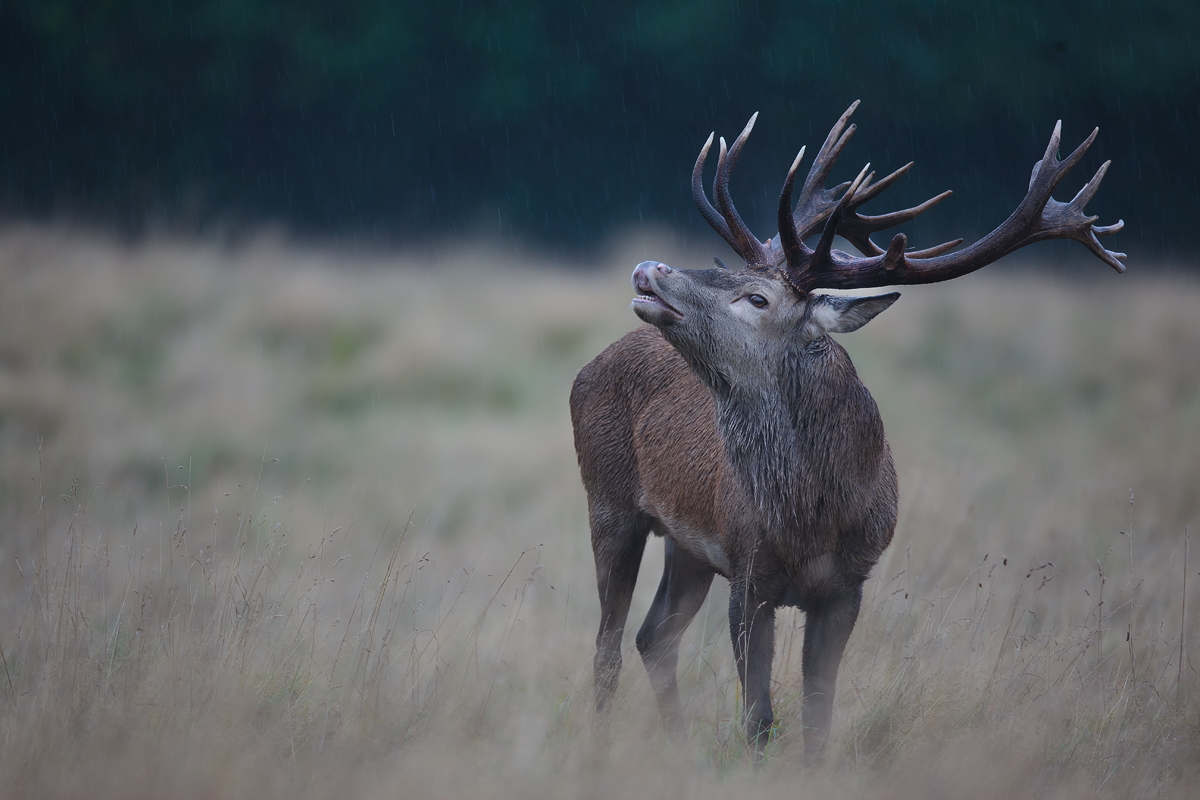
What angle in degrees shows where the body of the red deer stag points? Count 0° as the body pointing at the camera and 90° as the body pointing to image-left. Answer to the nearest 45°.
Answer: approximately 315°
